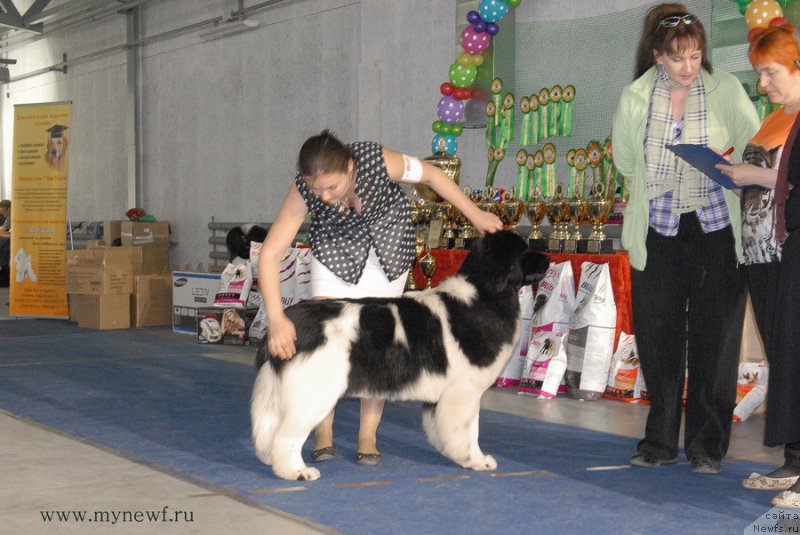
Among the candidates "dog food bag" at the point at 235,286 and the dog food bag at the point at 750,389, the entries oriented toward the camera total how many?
2

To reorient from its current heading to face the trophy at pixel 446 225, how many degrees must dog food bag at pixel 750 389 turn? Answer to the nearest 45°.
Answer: approximately 135° to its right

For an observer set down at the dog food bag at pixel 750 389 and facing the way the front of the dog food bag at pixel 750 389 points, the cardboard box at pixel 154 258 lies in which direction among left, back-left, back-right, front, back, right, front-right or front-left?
back-right

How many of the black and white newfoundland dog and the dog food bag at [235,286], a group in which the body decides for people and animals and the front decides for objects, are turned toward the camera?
1

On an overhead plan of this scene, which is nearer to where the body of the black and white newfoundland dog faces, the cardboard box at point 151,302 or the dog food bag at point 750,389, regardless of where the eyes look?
the dog food bag

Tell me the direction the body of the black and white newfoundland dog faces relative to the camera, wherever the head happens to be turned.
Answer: to the viewer's right

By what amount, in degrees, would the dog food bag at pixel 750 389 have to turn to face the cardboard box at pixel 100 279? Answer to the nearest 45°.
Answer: approximately 135° to its right

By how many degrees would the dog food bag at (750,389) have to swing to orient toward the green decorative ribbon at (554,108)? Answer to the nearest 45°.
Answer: approximately 135° to its right
